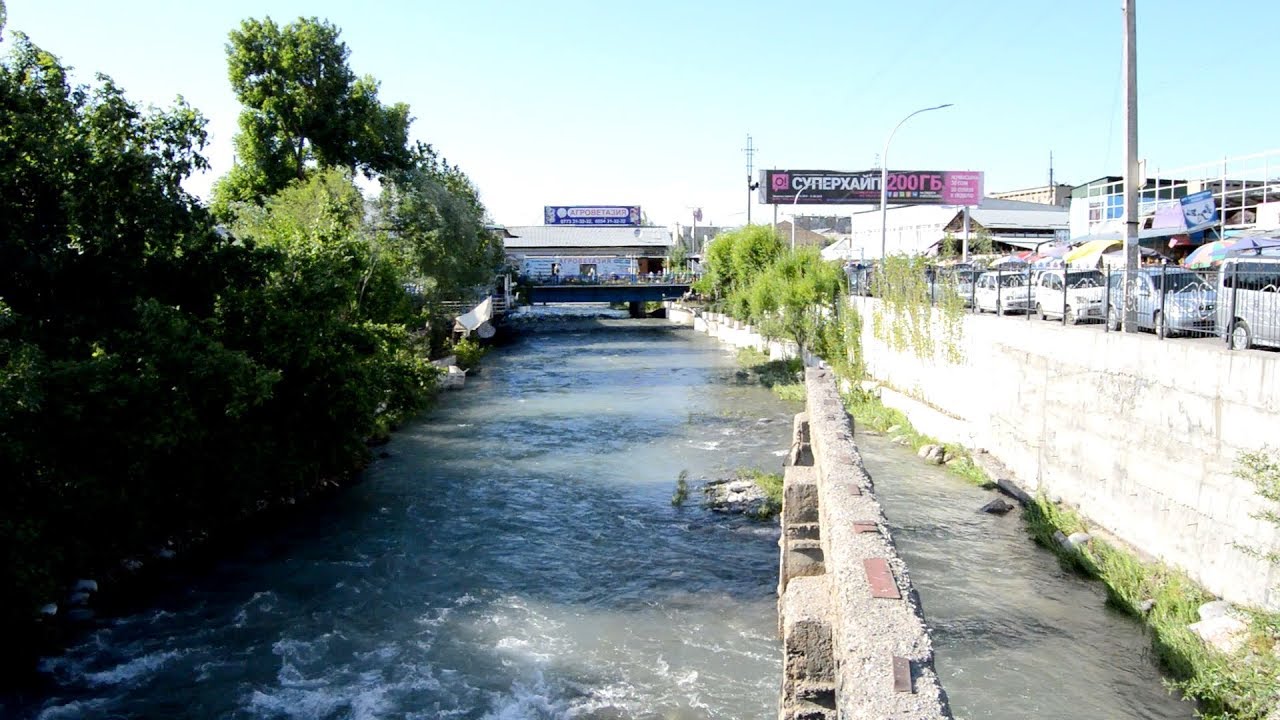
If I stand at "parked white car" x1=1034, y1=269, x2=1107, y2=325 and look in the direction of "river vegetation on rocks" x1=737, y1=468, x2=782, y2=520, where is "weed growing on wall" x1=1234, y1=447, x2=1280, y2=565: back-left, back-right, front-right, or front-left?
front-left

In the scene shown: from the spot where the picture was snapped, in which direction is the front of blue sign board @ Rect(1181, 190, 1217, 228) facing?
facing the viewer

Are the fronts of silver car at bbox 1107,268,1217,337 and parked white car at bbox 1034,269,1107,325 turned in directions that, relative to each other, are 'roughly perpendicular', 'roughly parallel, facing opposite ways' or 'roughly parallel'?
roughly parallel

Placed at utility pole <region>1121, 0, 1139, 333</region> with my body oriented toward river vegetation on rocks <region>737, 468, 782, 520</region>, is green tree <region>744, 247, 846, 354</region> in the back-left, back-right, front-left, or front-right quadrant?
front-right

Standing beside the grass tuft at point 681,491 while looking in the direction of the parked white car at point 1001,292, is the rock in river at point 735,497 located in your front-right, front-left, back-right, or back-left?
front-right
